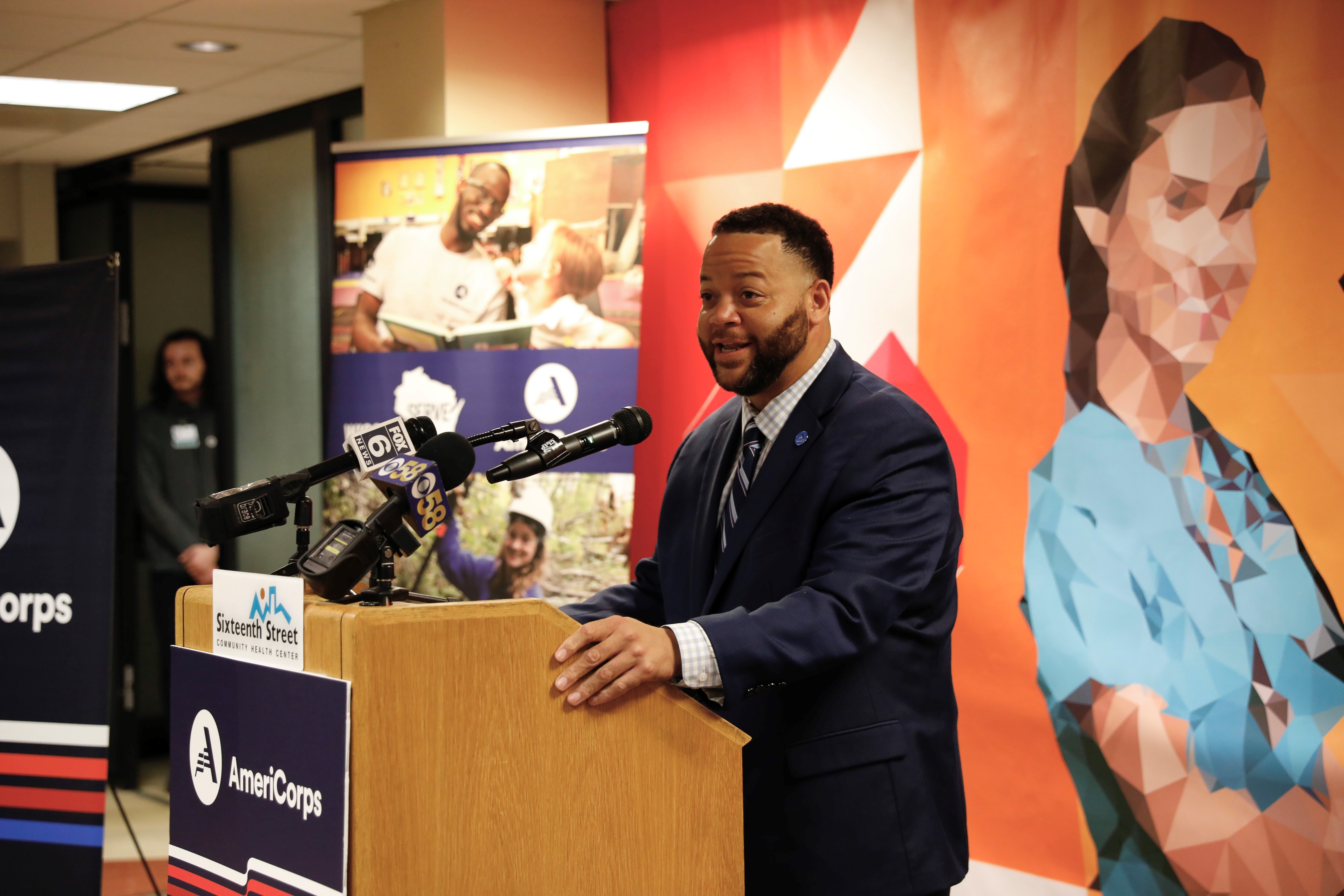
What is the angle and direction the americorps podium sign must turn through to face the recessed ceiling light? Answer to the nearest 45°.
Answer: approximately 135° to its right

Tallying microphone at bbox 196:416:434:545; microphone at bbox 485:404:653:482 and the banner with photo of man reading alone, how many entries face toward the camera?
1

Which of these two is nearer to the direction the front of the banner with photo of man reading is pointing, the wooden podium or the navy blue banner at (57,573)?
the wooden podium

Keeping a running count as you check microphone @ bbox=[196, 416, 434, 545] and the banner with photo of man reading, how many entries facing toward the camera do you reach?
1

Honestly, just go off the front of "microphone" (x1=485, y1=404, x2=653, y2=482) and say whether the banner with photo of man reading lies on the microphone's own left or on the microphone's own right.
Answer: on the microphone's own left

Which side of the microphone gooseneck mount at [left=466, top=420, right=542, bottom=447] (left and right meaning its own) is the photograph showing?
right

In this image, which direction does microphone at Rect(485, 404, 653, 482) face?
to the viewer's right

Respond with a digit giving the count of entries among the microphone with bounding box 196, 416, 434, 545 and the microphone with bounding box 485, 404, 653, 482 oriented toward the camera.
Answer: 0

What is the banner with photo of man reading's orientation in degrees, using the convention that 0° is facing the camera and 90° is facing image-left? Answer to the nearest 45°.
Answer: approximately 0°

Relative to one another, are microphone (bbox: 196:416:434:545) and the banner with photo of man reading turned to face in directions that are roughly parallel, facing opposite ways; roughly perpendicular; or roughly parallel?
roughly perpendicular
